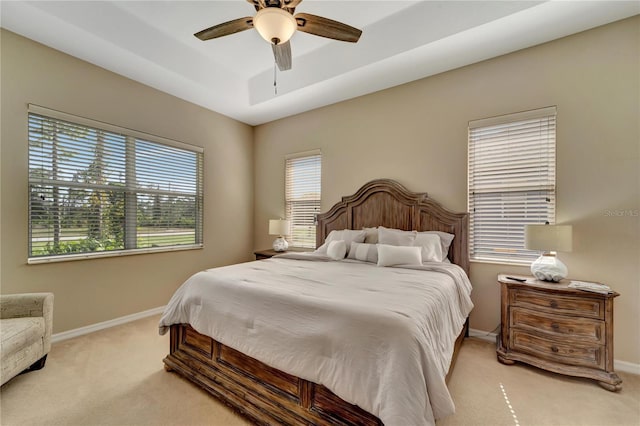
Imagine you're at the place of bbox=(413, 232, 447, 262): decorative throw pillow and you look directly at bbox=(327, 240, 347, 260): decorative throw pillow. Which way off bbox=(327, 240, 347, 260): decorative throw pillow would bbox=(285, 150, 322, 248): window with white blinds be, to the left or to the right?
right

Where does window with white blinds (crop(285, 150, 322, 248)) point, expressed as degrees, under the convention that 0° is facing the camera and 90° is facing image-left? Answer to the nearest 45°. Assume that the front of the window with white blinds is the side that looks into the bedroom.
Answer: approximately 45°

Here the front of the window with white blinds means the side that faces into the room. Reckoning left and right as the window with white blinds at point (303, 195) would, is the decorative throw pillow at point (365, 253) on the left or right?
on its left

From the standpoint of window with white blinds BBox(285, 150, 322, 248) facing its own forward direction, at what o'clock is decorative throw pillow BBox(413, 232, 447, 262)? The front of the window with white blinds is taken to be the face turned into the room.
The decorative throw pillow is roughly at 9 o'clock from the window with white blinds.

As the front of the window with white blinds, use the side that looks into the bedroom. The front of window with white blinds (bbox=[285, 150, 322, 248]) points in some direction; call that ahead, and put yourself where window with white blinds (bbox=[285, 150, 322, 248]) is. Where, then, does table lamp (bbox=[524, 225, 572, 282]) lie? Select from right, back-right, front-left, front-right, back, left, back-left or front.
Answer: left

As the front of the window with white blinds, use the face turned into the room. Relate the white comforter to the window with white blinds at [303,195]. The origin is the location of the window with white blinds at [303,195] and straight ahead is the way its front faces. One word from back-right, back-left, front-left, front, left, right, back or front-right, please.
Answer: front-left

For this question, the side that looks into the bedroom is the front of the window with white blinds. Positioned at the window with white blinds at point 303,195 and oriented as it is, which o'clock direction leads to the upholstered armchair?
The upholstered armchair is roughly at 12 o'clock from the window with white blinds.

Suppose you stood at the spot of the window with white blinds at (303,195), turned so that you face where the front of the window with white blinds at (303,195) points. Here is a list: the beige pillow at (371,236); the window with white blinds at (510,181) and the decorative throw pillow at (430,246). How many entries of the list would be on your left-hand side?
3

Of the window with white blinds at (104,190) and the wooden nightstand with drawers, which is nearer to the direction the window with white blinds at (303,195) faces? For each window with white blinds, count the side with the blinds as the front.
the window with white blinds

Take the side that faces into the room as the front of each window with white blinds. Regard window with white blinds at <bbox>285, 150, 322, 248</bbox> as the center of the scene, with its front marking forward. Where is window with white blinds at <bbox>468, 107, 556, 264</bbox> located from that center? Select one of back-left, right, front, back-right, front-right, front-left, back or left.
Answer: left

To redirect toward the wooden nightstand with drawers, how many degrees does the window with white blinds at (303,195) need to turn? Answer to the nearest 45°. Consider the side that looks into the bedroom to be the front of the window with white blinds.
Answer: approximately 90° to its left

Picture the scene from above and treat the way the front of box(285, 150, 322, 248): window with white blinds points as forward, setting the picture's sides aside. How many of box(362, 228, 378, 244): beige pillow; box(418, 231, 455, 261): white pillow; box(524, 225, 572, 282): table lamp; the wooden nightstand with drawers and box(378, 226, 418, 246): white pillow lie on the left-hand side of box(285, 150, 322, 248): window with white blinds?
5

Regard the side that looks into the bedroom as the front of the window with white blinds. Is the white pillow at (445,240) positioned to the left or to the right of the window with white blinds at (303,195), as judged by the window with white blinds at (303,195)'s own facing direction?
on its left

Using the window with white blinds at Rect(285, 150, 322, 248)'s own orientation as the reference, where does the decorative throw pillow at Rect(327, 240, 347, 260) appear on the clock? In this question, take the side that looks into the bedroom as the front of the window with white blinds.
The decorative throw pillow is roughly at 10 o'clock from the window with white blinds.

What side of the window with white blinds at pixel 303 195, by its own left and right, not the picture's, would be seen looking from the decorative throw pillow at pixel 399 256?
left

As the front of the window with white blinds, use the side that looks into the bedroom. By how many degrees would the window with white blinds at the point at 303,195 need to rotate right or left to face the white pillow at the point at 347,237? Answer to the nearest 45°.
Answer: approximately 90° to its left
